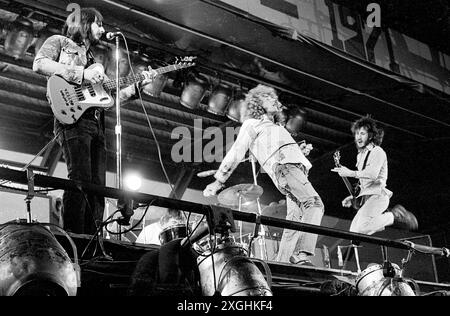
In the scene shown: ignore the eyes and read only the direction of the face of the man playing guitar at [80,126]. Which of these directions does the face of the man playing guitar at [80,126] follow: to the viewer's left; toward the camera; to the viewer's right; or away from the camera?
to the viewer's right

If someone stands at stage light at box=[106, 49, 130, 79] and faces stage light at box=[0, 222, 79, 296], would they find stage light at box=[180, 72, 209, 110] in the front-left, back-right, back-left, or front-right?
back-left

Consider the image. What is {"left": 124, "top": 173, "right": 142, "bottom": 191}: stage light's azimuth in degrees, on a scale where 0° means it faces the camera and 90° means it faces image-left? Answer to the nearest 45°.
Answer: approximately 0°

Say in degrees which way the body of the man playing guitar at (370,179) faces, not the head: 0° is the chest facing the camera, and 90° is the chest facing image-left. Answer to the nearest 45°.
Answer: approximately 90°

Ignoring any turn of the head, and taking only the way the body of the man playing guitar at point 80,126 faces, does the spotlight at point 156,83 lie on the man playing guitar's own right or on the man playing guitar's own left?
on the man playing guitar's own left
